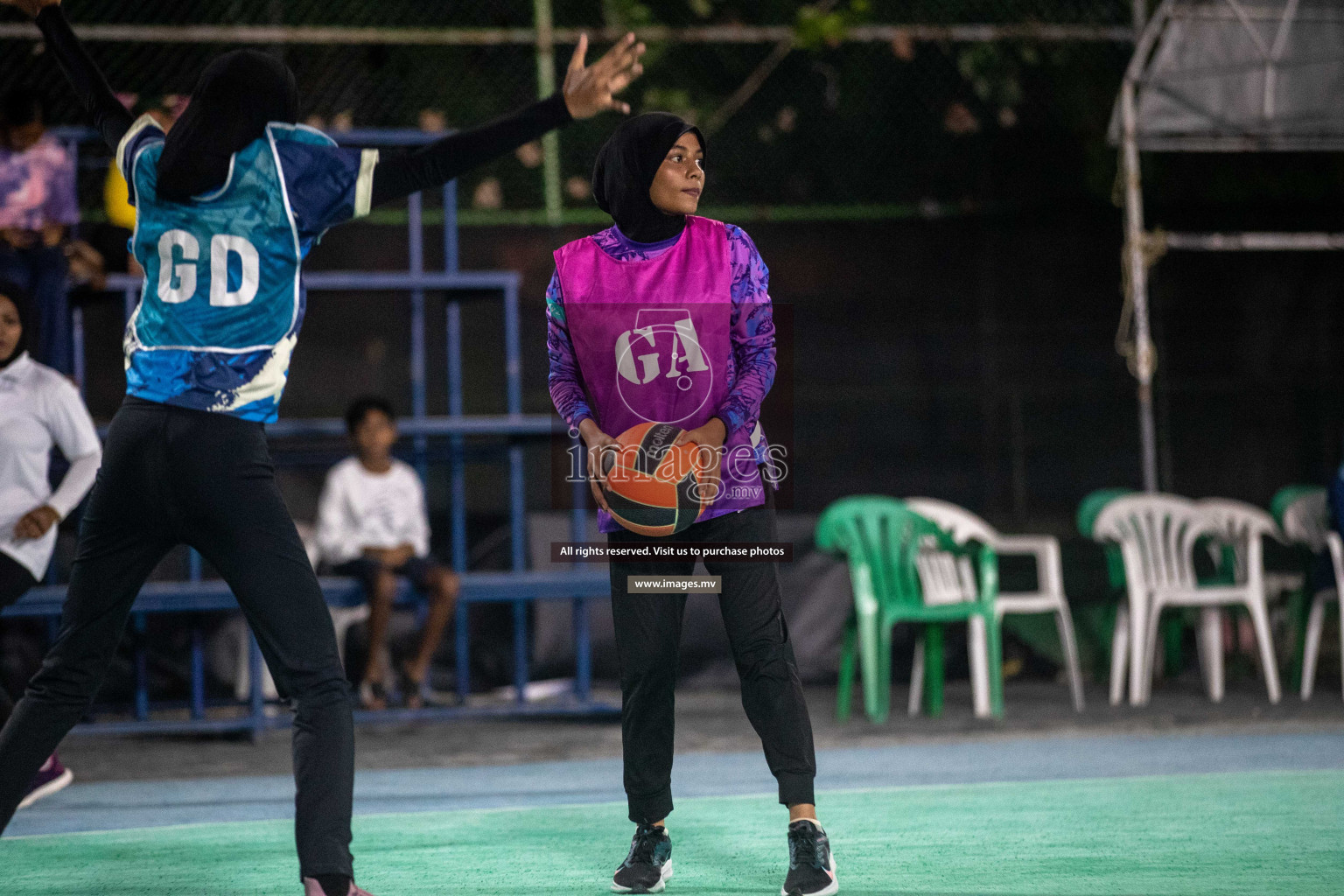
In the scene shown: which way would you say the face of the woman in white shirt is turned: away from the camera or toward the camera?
toward the camera

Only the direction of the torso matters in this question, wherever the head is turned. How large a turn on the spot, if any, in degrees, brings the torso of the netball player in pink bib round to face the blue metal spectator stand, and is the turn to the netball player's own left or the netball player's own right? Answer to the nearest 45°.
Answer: approximately 180°

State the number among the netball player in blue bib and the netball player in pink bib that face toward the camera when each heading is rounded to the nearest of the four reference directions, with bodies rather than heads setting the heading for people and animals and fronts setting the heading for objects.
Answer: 1

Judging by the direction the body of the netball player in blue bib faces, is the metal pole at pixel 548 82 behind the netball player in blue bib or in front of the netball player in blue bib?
in front

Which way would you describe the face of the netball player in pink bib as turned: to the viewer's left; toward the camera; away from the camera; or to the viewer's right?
to the viewer's right

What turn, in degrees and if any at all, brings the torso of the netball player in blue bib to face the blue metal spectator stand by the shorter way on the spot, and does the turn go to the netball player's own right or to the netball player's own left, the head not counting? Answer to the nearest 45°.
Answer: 0° — they already face it

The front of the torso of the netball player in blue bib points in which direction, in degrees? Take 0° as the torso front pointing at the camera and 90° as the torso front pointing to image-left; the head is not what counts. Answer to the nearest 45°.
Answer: approximately 180°

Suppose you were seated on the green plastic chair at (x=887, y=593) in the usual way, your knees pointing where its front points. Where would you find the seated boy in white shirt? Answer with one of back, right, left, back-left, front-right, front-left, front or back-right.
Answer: back-left

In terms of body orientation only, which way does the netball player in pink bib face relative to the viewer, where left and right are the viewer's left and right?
facing the viewer

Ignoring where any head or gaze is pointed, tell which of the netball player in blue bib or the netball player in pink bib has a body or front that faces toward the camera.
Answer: the netball player in pink bib

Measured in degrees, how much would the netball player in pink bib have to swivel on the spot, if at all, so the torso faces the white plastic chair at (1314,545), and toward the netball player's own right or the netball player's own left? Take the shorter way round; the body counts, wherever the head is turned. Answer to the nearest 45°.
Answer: approximately 135° to the netball player's own left

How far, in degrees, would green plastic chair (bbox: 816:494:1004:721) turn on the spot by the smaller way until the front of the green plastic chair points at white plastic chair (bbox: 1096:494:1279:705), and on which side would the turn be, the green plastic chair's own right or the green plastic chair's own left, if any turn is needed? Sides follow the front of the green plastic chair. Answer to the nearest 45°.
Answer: approximately 90° to the green plastic chair's own left

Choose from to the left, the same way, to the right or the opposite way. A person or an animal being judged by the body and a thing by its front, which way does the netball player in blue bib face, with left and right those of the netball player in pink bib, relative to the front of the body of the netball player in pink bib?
the opposite way

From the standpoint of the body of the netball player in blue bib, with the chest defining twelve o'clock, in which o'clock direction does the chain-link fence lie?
The chain-link fence is roughly at 1 o'clock from the netball player in blue bib.
